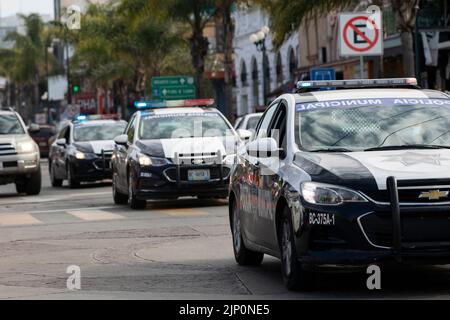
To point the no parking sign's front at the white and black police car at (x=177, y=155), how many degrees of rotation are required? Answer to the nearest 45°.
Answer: approximately 90° to its right

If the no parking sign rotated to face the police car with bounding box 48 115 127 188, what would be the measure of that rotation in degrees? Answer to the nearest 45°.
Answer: approximately 135° to its right

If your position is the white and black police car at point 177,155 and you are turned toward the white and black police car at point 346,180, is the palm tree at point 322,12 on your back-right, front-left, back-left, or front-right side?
back-left

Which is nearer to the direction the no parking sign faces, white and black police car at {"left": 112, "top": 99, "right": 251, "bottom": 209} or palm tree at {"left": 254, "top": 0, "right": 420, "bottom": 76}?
the white and black police car

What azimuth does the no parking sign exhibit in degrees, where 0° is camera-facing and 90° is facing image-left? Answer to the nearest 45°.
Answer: approximately 0°

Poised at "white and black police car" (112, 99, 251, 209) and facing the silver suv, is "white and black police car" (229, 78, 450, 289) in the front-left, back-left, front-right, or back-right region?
back-left

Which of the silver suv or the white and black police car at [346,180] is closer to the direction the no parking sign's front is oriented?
the white and black police car

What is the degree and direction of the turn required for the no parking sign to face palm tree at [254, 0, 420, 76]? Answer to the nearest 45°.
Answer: approximately 180°

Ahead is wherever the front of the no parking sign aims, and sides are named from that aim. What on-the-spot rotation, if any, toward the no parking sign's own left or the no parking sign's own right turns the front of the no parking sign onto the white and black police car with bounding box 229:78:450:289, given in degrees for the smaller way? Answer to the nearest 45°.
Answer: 0° — it already faces it
